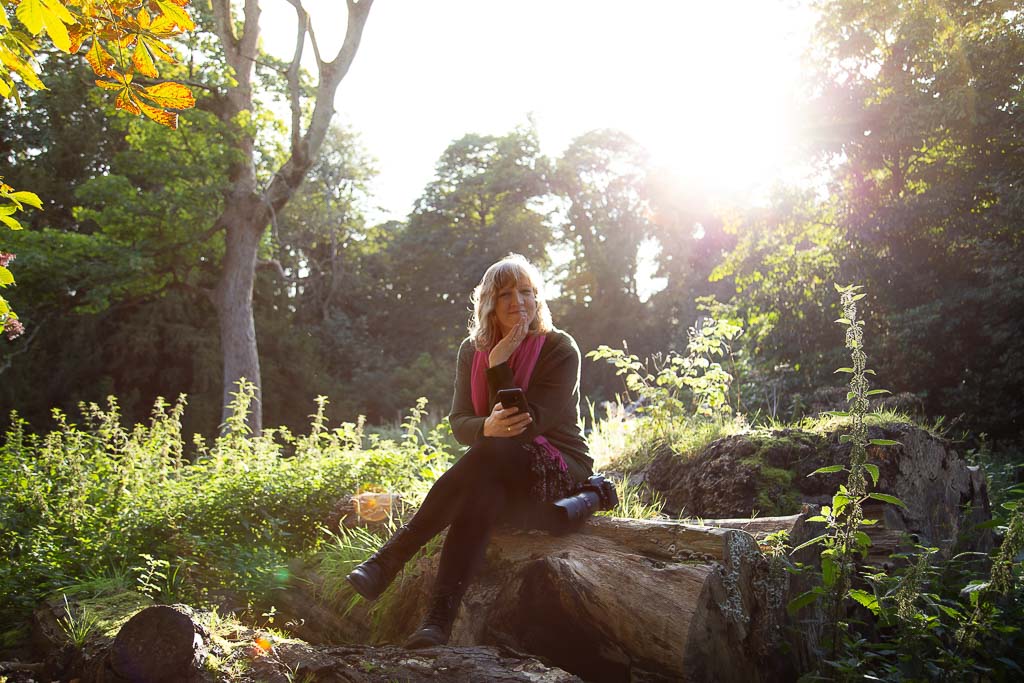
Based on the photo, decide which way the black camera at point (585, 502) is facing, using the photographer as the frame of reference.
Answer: facing the viewer and to the left of the viewer

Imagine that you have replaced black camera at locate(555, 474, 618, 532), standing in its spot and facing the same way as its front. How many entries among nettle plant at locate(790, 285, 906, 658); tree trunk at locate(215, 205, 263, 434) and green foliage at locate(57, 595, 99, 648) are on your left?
1

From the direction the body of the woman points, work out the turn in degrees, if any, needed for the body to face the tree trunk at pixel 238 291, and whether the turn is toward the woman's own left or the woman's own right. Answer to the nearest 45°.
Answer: approximately 90° to the woman's own right

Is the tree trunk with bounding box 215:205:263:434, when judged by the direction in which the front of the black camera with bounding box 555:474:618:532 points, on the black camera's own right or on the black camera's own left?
on the black camera's own right

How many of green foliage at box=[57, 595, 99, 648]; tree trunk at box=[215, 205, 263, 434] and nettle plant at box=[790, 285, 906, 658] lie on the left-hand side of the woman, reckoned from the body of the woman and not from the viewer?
1

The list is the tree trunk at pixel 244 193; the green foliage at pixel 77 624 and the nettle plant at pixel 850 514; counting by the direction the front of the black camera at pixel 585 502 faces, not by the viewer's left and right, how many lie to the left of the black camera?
1

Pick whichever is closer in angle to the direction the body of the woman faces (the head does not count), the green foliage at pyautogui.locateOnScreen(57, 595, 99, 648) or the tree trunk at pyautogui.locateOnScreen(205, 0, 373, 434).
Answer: the green foliage

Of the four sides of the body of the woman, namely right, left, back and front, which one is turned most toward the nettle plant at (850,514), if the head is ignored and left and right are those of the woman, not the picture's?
left

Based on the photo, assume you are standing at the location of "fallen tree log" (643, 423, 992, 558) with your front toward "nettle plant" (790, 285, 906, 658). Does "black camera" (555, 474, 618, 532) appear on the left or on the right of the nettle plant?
right

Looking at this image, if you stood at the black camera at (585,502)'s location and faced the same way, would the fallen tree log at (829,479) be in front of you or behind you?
behind

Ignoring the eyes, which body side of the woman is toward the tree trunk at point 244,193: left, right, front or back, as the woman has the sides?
right

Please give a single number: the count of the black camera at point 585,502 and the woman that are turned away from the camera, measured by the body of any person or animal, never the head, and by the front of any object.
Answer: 0

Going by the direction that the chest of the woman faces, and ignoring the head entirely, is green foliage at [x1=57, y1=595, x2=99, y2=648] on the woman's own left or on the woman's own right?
on the woman's own right
